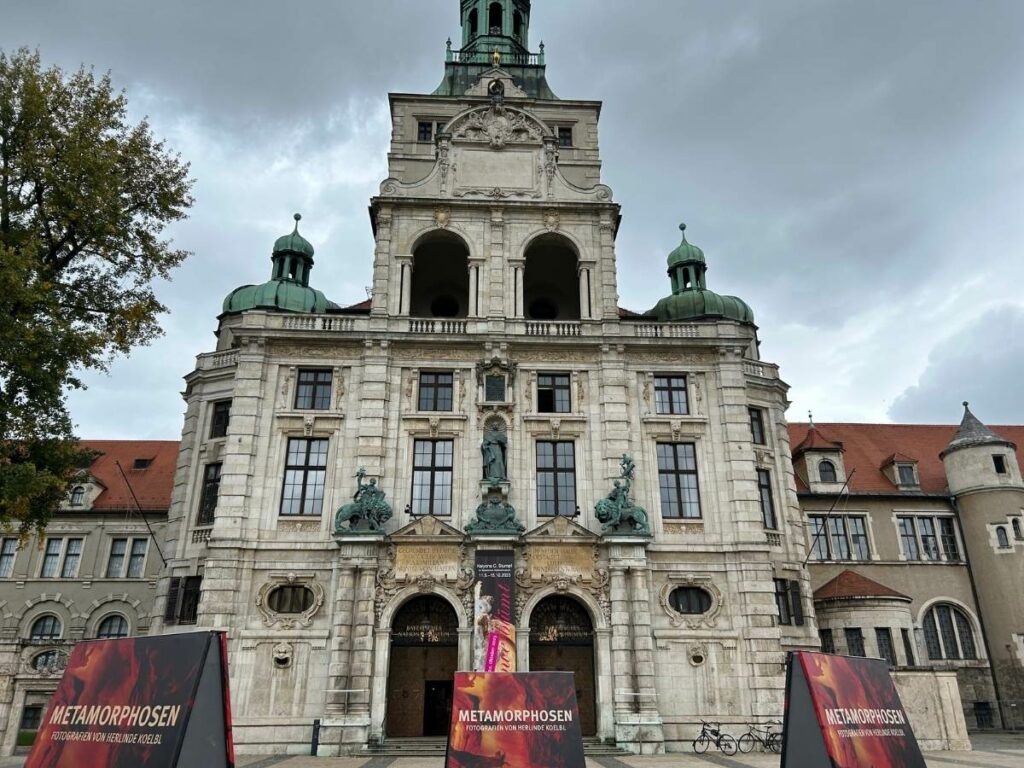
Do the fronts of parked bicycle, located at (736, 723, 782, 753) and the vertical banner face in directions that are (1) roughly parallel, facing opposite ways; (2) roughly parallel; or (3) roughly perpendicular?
roughly perpendicular

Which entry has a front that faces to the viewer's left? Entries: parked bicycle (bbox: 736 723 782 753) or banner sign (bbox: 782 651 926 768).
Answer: the parked bicycle

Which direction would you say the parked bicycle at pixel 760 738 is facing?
to the viewer's left

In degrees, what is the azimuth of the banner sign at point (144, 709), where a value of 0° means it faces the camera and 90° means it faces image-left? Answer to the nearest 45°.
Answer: approximately 45°

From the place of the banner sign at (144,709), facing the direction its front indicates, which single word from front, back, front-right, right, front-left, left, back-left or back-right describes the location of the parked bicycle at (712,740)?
back

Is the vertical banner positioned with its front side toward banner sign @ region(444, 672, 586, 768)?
yes

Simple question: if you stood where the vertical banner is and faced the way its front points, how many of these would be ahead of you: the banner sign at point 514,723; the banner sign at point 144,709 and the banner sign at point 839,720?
3

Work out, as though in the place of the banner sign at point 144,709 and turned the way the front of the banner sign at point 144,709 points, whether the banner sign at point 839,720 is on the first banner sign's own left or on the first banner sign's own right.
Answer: on the first banner sign's own left

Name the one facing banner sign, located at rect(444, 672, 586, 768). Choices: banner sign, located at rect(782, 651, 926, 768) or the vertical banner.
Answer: the vertical banner

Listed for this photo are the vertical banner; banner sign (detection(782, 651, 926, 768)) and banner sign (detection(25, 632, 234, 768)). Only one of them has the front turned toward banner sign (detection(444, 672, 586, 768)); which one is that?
the vertical banner

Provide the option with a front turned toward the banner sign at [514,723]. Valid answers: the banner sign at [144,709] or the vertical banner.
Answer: the vertical banner
